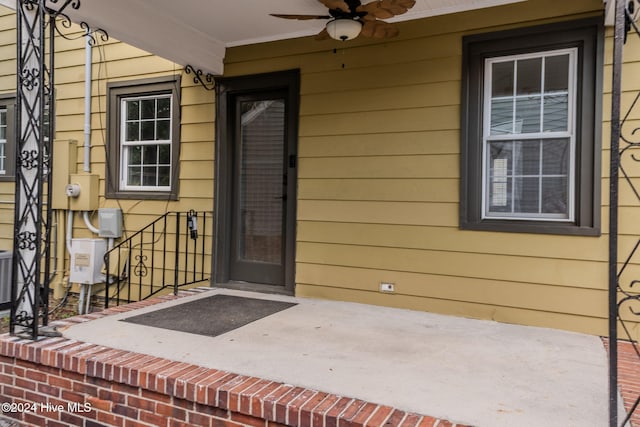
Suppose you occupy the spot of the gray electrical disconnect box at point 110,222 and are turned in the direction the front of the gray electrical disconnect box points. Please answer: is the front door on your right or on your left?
on your left

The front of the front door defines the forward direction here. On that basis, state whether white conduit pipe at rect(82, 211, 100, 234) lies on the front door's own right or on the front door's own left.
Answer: on the front door's own right

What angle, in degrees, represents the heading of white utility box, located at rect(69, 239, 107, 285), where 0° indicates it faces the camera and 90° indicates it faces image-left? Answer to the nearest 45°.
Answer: approximately 45°

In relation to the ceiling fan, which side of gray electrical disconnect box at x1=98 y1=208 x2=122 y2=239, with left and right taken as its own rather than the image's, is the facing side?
left

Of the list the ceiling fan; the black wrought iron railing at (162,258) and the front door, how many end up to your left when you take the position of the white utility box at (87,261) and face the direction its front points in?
3

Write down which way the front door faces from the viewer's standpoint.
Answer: facing the viewer and to the left of the viewer

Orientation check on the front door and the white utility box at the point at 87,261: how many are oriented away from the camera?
0

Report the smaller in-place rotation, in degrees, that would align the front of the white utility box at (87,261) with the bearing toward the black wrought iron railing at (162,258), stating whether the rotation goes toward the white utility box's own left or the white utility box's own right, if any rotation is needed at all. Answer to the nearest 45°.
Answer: approximately 90° to the white utility box's own left

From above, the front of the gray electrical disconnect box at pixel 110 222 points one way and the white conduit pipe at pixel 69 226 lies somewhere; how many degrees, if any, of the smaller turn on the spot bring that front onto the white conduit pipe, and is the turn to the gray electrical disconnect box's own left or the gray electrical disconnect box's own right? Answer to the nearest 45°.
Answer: approximately 90° to the gray electrical disconnect box's own right
